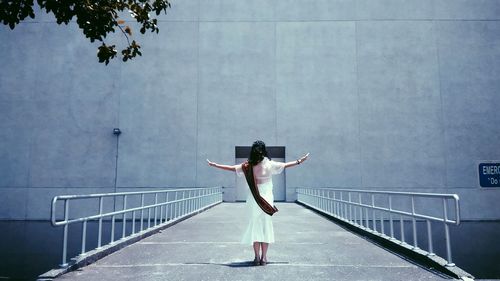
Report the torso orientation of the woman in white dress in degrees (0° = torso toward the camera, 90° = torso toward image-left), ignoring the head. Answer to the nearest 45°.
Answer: approximately 180°
